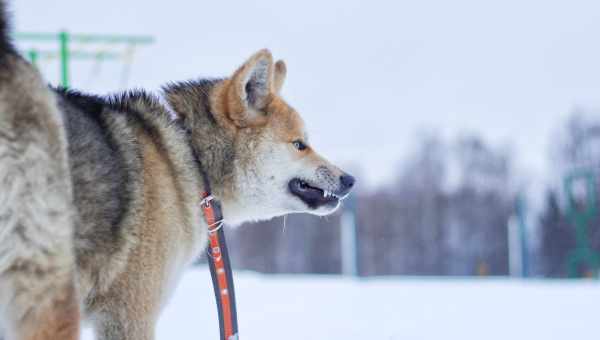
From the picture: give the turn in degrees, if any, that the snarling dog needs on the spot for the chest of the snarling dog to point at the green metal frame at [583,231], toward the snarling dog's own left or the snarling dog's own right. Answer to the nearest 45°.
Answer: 0° — it already faces it

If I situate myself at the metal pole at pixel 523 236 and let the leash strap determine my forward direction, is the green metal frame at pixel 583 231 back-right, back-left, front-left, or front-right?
back-left

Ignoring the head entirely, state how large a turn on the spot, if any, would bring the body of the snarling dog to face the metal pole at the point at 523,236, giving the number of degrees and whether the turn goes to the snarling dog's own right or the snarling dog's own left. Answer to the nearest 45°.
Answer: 0° — it already faces it

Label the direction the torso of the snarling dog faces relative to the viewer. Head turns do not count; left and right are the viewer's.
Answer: facing away from the viewer and to the right of the viewer
